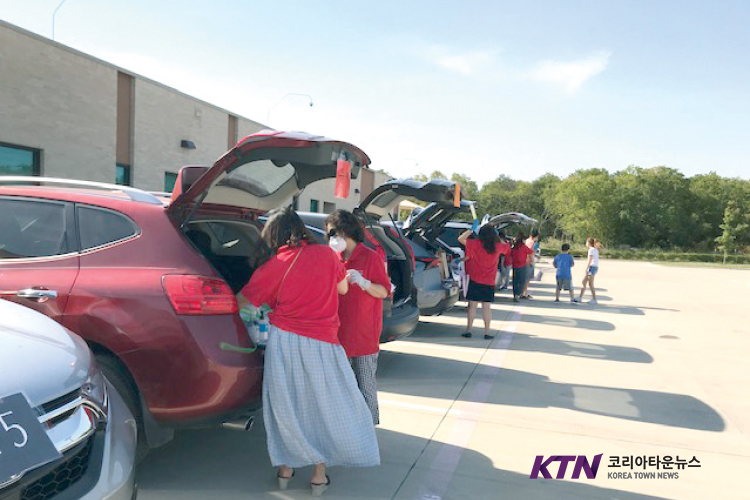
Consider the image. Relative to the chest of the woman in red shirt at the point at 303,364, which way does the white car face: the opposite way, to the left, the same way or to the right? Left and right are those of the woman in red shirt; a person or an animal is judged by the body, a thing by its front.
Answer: the opposite way

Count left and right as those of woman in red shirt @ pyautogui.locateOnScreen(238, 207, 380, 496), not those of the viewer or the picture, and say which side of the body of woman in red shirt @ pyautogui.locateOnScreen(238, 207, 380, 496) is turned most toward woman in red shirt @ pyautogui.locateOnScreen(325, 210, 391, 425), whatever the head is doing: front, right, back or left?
right

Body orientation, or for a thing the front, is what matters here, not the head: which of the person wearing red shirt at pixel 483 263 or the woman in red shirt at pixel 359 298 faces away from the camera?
the person wearing red shirt

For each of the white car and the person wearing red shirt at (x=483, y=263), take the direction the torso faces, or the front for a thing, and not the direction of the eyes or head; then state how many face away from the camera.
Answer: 1

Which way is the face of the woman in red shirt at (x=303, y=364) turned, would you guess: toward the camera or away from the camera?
away from the camera

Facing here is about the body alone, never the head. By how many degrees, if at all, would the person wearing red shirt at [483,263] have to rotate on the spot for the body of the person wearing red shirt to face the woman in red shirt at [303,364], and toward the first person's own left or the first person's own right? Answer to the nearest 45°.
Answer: approximately 180°

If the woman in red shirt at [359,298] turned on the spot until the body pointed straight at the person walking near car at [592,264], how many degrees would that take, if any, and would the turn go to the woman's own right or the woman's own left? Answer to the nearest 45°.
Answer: approximately 180°

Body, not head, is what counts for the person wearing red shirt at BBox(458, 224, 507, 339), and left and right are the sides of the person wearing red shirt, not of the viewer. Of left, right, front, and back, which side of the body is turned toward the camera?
back

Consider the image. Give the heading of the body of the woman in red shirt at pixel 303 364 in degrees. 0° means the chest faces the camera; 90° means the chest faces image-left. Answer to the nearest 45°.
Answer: approximately 135°

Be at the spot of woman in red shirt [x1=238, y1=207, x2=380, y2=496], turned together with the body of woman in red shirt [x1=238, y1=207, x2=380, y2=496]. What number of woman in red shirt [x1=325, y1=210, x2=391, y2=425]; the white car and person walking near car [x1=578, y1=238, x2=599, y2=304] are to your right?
2

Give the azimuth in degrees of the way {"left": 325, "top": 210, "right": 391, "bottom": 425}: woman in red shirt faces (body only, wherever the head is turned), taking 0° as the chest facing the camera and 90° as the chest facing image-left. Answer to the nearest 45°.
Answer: approximately 45°
